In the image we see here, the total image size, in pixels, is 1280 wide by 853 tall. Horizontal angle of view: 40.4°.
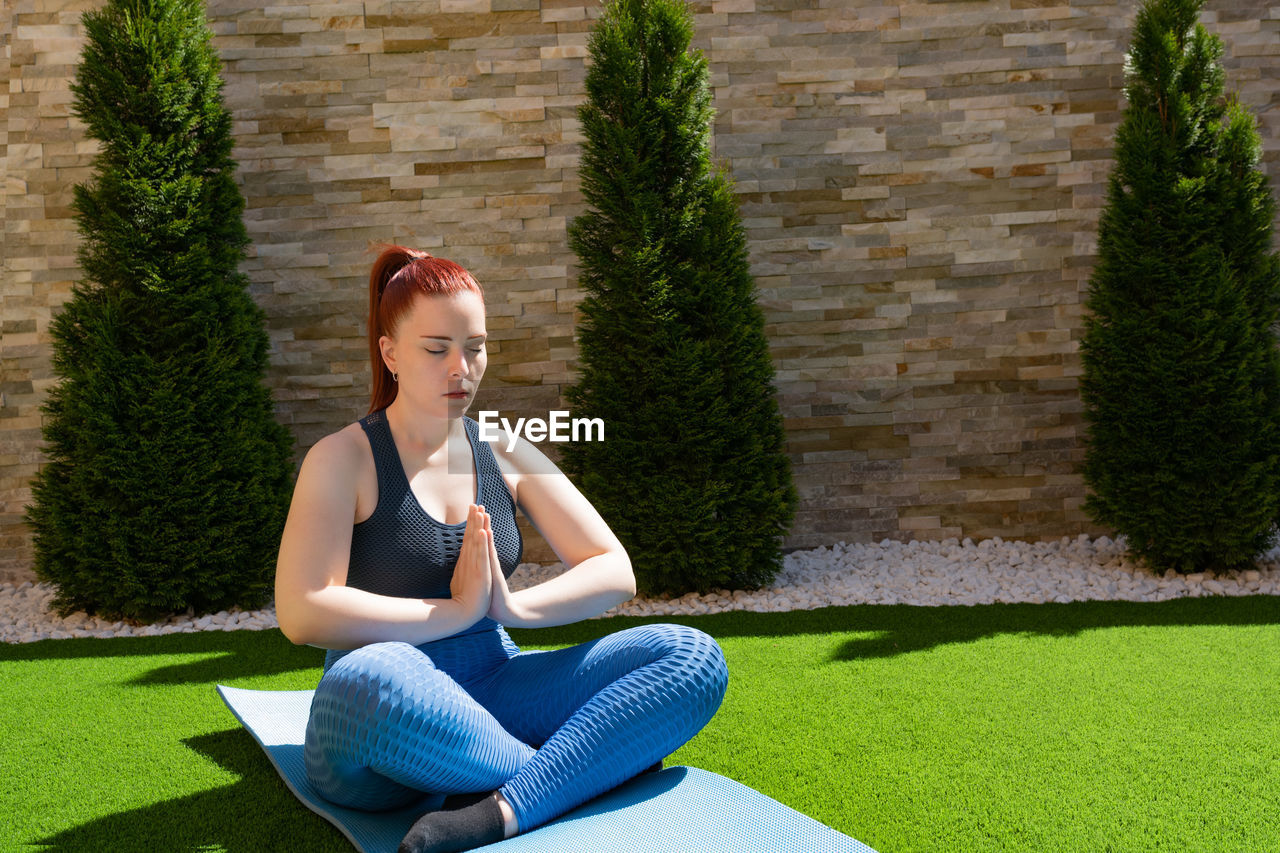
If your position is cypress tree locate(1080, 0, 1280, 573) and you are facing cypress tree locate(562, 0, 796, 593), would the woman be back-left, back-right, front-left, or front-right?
front-left

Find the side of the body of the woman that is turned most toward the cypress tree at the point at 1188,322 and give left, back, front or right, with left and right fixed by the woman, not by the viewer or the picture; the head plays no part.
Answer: left

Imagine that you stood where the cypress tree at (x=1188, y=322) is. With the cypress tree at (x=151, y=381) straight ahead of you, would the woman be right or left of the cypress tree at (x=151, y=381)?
left

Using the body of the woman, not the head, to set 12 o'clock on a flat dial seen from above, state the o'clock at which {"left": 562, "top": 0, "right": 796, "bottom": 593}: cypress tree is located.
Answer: The cypress tree is roughly at 8 o'clock from the woman.

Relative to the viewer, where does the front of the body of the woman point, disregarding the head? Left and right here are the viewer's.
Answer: facing the viewer and to the right of the viewer
